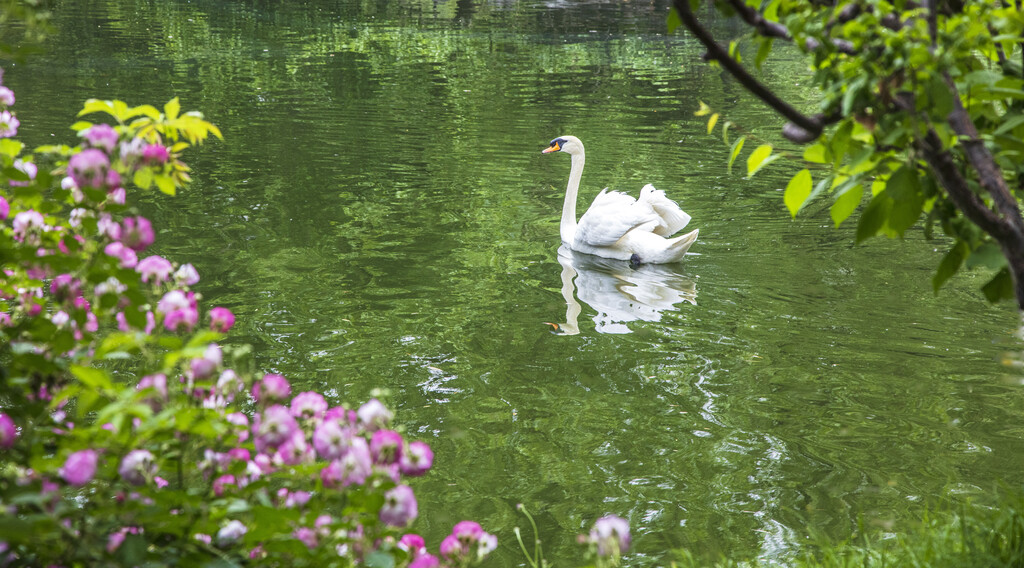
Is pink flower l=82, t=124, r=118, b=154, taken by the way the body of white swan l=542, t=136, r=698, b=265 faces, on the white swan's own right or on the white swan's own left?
on the white swan's own left

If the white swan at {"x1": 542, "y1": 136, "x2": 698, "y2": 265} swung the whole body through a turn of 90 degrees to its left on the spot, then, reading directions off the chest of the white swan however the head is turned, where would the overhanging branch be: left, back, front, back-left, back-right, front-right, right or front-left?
front

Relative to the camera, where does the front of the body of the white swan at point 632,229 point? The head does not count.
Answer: to the viewer's left

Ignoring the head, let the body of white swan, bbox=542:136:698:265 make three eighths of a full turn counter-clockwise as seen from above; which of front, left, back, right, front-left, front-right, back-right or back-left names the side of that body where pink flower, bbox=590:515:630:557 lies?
front-right

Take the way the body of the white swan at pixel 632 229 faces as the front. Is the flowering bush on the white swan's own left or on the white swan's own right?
on the white swan's own left
